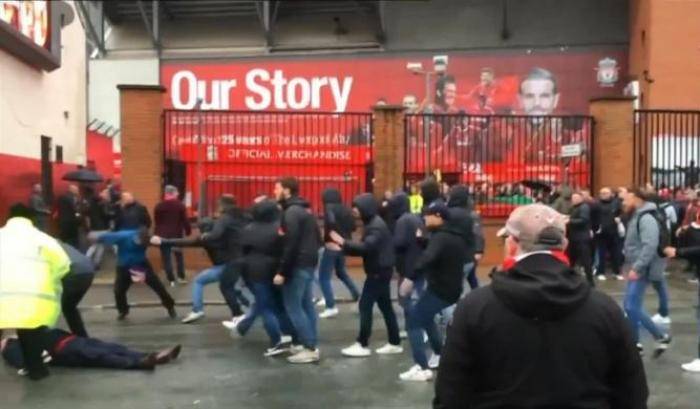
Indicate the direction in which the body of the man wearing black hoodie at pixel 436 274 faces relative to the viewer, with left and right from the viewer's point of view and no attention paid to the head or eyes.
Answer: facing to the left of the viewer

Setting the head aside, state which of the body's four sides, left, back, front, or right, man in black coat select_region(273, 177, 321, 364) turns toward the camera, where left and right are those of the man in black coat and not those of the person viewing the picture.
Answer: left

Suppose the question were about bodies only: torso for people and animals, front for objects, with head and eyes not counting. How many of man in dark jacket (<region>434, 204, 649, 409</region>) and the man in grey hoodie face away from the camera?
1

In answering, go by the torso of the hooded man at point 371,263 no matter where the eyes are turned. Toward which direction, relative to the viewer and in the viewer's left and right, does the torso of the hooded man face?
facing to the left of the viewer

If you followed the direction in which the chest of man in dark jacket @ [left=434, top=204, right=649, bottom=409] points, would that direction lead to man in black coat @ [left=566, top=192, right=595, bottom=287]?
yes

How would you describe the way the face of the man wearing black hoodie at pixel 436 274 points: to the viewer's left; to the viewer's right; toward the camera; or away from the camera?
to the viewer's left

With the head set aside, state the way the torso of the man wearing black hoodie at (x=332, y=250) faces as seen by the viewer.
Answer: to the viewer's left

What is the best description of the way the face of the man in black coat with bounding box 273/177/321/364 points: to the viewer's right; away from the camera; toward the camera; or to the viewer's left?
to the viewer's left

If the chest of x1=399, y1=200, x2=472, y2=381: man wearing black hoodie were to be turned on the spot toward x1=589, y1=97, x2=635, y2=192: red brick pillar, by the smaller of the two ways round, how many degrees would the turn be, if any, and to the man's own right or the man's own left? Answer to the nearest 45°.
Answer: approximately 90° to the man's own right

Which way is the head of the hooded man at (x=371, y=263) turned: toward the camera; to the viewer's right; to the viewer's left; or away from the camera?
to the viewer's left

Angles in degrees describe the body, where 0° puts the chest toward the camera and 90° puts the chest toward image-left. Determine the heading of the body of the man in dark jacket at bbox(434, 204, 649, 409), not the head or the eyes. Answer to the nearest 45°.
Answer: approximately 180°

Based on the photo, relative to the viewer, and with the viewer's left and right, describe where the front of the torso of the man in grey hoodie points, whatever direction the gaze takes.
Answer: facing to the left of the viewer
